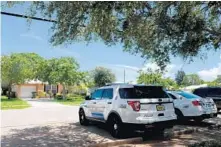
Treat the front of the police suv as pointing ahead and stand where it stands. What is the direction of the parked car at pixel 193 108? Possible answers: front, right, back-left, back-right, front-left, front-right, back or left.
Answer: right

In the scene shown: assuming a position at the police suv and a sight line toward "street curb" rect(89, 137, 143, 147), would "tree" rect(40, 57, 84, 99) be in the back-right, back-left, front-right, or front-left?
back-right

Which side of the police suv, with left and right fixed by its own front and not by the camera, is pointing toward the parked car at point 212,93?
right

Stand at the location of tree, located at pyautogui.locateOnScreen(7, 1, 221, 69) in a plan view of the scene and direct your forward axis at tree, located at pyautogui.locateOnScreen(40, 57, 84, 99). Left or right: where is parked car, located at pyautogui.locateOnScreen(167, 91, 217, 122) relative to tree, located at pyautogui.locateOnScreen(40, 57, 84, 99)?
right

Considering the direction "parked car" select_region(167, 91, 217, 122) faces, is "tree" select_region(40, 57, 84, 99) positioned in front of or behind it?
in front

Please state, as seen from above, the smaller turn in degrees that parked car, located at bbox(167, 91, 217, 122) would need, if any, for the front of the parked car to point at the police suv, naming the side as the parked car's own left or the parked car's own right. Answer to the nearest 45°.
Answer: approximately 90° to the parked car's own left

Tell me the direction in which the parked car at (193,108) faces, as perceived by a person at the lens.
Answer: facing away from the viewer and to the left of the viewer

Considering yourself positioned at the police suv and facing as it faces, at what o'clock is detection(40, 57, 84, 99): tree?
The tree is roughly at 1 o'clock from the police suv.

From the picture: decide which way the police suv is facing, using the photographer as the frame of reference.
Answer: facing away from the viewer and to the left of the viewer
